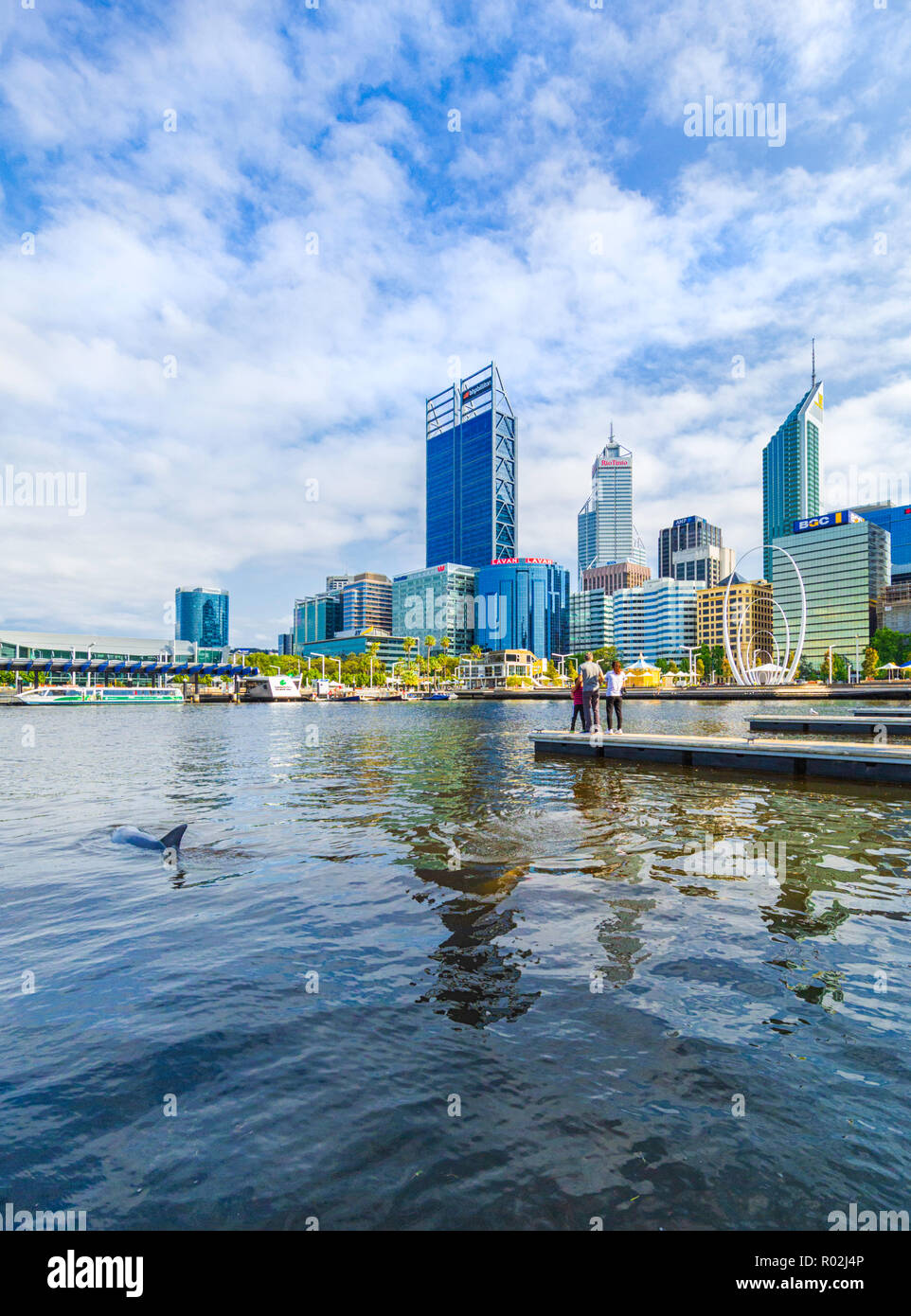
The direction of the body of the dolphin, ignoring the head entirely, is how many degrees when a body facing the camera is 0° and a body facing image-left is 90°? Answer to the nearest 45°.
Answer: approximately 90°

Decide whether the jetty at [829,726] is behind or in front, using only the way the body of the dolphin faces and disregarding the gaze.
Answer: behind

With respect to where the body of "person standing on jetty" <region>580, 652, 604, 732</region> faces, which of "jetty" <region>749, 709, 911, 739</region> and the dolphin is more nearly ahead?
the jetty

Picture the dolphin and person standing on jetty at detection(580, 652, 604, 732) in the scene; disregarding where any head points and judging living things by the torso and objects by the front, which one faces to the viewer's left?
the dolphin

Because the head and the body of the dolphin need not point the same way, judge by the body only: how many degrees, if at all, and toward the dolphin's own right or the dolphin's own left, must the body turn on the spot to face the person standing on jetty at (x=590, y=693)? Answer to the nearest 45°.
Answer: approximately 135° to the dolphin's own right

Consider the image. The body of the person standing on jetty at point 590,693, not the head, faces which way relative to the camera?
away from the camera

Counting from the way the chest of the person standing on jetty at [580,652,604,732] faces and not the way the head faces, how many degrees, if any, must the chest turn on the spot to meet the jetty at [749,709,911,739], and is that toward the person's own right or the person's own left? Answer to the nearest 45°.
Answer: approximately 45° to the person's own right

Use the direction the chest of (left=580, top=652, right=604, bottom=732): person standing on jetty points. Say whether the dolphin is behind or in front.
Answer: behind

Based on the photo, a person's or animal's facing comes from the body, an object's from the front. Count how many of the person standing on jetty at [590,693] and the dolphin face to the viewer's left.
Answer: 1
